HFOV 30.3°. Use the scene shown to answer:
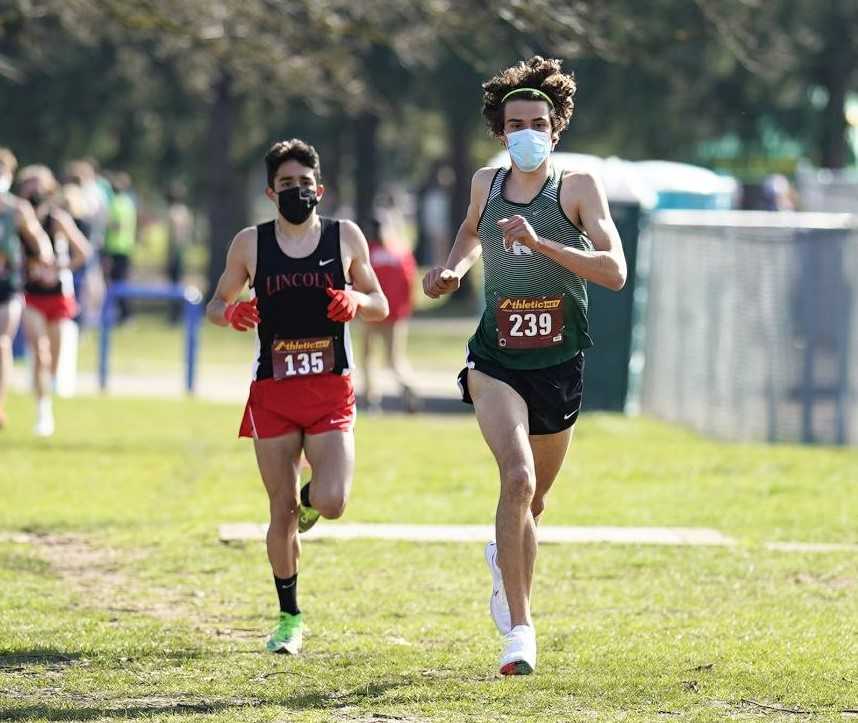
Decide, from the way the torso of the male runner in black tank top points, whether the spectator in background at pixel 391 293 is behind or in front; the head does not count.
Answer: behind

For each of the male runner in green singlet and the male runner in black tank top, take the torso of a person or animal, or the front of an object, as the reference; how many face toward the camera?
2

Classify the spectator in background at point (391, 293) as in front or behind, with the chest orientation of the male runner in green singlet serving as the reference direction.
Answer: behind

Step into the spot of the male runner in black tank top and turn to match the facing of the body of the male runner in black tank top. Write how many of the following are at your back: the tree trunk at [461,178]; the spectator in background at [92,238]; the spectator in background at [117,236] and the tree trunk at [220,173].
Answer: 4

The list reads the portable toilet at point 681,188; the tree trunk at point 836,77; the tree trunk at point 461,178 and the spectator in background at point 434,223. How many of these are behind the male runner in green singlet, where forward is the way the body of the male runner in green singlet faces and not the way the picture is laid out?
4

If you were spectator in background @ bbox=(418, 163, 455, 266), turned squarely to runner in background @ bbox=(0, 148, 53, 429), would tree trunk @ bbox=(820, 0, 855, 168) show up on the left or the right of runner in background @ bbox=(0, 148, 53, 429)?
left

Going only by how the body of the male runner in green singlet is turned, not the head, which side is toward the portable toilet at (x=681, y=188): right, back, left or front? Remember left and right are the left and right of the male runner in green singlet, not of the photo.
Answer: back

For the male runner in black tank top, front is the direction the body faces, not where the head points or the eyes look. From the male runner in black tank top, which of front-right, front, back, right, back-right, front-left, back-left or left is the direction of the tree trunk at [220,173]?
back

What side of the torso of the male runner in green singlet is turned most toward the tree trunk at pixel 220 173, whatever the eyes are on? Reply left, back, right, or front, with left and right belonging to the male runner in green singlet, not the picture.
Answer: back

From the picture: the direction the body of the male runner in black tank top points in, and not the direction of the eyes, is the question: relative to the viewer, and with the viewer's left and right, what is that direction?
facing the viewer

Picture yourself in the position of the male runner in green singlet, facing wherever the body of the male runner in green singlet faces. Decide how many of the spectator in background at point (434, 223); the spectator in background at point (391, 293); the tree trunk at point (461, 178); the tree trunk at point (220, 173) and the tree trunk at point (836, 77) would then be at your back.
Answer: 5

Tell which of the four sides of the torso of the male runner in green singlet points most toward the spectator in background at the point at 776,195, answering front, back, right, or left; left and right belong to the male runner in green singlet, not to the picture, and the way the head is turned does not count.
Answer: back

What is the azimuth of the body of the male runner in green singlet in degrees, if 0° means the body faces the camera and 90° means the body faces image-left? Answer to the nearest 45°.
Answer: approximately 0°

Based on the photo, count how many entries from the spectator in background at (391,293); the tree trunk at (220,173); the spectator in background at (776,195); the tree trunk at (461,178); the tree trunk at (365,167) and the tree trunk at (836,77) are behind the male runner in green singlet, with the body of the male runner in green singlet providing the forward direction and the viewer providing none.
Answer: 6

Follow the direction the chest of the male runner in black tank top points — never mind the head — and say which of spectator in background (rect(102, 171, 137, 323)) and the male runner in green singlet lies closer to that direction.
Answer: the male runner in green singlet
